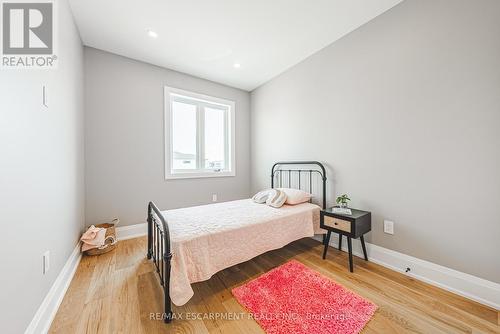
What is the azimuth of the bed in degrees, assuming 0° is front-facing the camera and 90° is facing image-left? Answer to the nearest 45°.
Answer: approximately 45°

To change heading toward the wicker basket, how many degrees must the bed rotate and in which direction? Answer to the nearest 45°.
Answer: approximately 90° to its right

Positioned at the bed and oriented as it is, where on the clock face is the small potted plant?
The small potted plant is roughly at 7 o'clock from the bed.
